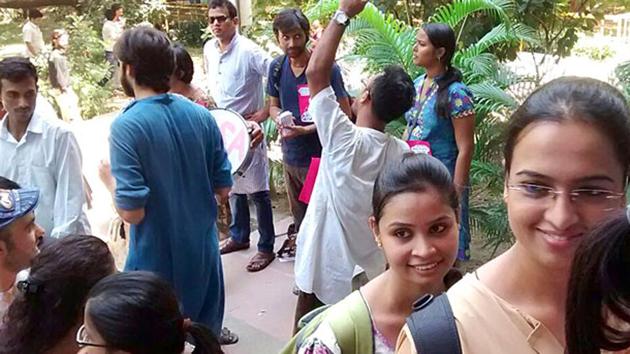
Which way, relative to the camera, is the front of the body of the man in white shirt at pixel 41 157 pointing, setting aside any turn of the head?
toward the camera

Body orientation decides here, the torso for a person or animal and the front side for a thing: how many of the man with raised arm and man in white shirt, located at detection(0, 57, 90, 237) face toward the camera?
1

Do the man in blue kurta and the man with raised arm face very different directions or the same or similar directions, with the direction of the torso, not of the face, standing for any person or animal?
same or similar directions

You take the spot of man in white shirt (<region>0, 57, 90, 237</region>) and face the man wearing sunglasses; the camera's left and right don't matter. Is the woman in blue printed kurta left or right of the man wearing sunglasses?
right

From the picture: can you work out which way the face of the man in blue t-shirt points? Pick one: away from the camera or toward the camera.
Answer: toward the camera

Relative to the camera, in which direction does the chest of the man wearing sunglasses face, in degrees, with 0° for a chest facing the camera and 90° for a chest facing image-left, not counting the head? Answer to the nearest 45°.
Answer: approximately 45°

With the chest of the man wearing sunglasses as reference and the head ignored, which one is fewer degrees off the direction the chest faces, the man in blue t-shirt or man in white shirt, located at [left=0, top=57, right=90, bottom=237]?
the man in white shirt

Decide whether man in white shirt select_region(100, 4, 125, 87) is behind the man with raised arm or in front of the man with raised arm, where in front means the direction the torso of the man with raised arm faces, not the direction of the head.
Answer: in front

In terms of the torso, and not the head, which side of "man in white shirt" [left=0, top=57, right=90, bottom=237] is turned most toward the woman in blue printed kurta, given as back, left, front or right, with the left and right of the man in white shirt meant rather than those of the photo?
left

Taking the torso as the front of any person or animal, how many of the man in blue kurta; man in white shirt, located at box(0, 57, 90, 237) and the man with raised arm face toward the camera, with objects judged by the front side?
1

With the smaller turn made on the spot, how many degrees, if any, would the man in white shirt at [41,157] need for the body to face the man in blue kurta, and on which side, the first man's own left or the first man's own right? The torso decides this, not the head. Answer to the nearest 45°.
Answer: approximately 45° to the first man's own left

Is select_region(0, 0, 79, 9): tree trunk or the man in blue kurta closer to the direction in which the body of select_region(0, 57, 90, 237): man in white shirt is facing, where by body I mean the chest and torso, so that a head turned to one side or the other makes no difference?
the man in blue kurta

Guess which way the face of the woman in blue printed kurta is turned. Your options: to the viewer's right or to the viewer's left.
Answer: to the viewer's left

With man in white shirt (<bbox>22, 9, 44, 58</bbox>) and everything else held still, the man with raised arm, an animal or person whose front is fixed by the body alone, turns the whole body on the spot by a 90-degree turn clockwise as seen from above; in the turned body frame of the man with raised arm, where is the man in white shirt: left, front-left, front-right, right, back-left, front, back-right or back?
left

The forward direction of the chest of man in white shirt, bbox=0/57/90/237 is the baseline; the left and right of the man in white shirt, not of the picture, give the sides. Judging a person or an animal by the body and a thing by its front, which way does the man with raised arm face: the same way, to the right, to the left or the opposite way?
the opposite way

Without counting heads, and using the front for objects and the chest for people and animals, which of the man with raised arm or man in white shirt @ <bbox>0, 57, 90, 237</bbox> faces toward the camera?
the man in white shirt

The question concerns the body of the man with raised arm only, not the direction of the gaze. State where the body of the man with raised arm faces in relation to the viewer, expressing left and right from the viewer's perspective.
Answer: facing away from the viewer and to the left of the viewer

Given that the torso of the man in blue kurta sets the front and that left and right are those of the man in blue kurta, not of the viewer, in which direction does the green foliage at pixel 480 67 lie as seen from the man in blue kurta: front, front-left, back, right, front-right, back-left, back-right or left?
right

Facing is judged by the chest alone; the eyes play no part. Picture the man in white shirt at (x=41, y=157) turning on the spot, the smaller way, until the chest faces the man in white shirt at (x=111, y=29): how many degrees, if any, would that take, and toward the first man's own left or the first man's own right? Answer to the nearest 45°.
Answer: approximately 180°

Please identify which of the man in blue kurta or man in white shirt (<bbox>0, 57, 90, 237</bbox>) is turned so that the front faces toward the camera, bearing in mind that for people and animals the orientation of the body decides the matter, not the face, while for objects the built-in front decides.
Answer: the man in white shirt
